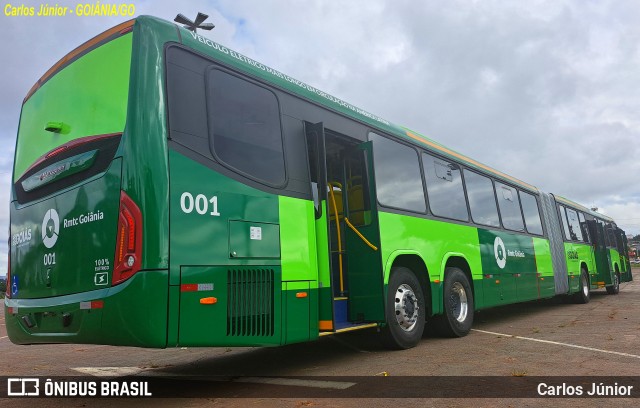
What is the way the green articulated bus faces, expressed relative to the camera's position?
facing away from the viewer and to the right of the viewer
